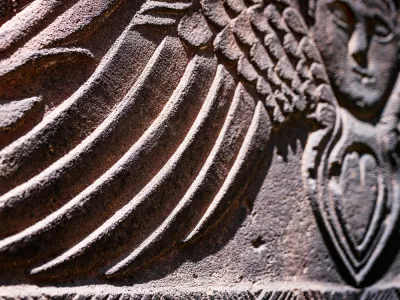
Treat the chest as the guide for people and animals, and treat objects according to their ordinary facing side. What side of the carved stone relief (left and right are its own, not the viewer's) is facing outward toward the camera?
front
